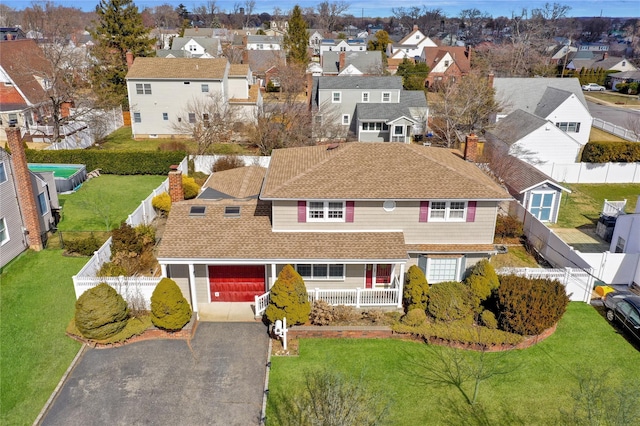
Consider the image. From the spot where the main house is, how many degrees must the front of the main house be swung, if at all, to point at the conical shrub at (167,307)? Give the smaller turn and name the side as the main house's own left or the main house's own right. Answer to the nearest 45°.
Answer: approximately 45° to the main house's own right

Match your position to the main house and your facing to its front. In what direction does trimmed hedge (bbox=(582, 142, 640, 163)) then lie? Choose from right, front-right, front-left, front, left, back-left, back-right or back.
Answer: back-left

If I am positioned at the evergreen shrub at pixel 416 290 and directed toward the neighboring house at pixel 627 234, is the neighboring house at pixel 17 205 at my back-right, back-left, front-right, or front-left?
back-left

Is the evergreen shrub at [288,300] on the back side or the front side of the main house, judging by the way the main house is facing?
on the front side

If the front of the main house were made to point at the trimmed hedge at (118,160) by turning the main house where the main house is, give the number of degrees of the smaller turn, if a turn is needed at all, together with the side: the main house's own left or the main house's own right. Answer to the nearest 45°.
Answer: approximately 135° to the main house's own right

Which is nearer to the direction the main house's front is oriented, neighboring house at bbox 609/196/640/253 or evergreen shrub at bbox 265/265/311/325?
the evergreen shrub

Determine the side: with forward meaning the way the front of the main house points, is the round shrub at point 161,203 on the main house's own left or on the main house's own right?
on the main house's own right

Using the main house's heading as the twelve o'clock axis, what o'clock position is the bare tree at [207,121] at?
The bare tree is roughly at 5 o'clock from the main house.

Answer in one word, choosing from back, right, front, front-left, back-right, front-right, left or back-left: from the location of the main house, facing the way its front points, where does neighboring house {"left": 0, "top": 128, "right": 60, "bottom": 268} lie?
right

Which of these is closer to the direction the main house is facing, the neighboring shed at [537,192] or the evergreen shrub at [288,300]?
the evergreen shrub

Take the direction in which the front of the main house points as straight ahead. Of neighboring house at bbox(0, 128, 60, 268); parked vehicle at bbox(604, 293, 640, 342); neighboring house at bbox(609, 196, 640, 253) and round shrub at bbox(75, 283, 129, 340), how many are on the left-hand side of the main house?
2

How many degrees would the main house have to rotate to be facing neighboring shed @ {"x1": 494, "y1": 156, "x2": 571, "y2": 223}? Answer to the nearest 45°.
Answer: approximately 135° to its left

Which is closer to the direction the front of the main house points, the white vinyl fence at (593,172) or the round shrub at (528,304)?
the round shrub

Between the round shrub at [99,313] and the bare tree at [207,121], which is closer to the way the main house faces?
the round shrub

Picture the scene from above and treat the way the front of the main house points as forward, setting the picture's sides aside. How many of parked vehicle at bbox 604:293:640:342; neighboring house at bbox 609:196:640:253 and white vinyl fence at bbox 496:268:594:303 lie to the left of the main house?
3

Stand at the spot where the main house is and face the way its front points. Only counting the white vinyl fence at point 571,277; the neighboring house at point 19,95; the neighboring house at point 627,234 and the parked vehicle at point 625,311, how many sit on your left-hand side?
3

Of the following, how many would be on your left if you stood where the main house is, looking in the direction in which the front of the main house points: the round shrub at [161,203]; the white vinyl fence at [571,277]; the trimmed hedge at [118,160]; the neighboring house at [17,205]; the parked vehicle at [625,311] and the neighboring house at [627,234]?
3

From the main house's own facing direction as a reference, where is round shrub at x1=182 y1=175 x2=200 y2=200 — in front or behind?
behind

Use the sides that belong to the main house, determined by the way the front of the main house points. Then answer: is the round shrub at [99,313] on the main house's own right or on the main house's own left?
on the main house's own right

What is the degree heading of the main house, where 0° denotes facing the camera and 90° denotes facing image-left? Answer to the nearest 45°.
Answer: approximately 0°
